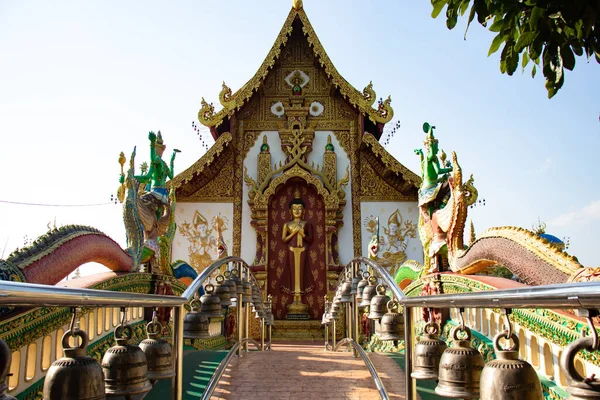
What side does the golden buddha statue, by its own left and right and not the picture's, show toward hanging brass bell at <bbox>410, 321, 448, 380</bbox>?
front

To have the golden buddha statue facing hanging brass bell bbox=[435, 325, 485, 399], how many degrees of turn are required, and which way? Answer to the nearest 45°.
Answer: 0° — it already faces it

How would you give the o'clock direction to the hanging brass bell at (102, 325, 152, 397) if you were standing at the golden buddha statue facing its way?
The hanging brass bell is roughly at 12 o'clock from the golden buddha statue.

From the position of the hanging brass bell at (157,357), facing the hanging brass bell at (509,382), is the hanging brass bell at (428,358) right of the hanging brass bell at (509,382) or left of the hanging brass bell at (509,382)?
left

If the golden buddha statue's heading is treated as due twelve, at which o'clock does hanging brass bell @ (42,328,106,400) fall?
The hanging brass bell is roughly at 12 o'clock from the golden buddha statue.

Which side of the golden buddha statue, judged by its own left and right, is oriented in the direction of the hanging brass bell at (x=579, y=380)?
front

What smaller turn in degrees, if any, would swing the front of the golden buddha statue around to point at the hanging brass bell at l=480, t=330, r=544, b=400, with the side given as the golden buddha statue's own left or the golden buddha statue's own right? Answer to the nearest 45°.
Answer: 0° — it already faces it

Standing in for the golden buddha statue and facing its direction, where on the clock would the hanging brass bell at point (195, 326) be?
The hanging brass bell is roughly at 12 o'clock from the golden buddha statue.

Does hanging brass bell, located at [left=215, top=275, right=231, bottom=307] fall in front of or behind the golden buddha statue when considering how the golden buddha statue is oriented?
in front

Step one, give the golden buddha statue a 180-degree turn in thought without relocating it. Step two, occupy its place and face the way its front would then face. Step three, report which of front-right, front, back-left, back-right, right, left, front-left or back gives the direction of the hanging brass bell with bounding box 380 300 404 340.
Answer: back

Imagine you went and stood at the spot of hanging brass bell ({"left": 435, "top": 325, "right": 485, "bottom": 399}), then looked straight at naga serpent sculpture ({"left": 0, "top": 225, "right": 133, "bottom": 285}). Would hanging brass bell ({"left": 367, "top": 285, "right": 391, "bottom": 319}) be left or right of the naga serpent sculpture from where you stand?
right

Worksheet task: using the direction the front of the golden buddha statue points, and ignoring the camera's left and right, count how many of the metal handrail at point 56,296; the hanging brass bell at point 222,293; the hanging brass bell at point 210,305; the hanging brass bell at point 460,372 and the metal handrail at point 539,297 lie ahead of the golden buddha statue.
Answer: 5

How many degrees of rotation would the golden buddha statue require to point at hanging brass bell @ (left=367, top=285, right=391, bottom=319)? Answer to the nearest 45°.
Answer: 0° — it already faces it

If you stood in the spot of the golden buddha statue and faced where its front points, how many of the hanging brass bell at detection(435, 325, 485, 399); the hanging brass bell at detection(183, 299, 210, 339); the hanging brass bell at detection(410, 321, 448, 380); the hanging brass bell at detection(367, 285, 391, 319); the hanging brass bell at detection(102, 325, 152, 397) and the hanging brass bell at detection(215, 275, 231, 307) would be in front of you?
6

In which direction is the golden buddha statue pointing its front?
toward the camera
